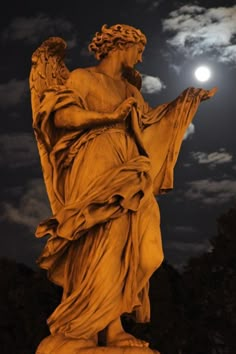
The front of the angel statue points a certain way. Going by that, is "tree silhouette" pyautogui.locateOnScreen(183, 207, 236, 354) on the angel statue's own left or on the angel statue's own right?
on the angel statue's own left
